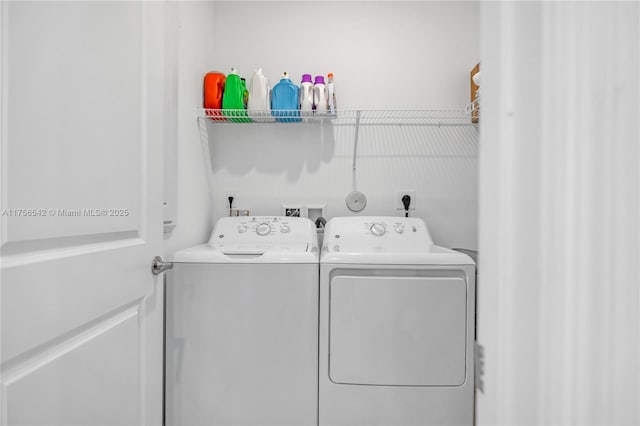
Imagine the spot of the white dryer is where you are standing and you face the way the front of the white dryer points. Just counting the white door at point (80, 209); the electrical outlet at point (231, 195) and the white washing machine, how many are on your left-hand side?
0

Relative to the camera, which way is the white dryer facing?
toward the camera

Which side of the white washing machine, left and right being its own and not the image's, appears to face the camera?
front

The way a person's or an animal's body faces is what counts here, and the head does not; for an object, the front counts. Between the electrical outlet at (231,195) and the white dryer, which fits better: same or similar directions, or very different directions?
same or similar directions

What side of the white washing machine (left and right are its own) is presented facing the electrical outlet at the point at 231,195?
back

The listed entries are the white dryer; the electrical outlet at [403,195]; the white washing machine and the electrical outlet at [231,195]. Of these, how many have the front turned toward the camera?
4

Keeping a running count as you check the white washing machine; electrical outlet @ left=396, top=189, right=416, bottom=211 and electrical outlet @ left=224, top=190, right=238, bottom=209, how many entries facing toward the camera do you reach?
3

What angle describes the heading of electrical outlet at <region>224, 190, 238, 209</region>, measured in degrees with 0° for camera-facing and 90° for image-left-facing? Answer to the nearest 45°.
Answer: approximately 0°

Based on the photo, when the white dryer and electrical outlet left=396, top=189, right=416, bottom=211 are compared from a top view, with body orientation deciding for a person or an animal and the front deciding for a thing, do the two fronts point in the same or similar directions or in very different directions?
same or similar directions
